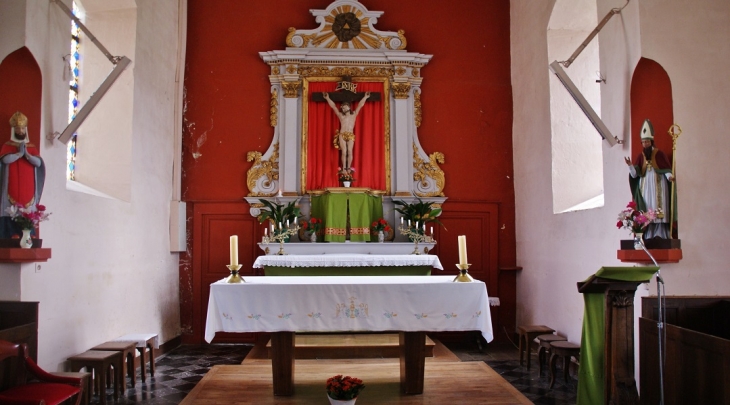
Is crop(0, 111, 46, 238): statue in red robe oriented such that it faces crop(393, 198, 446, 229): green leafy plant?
no

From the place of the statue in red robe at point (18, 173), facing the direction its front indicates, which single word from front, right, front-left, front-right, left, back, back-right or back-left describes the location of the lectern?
front-left

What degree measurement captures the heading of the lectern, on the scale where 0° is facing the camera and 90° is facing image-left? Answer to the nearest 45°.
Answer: approximately 45°

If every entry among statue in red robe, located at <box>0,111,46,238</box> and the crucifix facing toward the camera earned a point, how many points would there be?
2

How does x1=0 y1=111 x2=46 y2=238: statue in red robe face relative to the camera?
toward the camera

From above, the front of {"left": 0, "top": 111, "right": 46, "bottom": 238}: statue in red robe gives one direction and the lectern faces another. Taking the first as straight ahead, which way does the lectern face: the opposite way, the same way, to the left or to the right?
to the right

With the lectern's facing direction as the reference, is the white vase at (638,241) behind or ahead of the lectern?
behind

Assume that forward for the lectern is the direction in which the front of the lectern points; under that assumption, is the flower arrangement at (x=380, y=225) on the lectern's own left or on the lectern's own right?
on the lectern's own right

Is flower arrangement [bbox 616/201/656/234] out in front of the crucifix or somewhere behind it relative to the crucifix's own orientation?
in front
